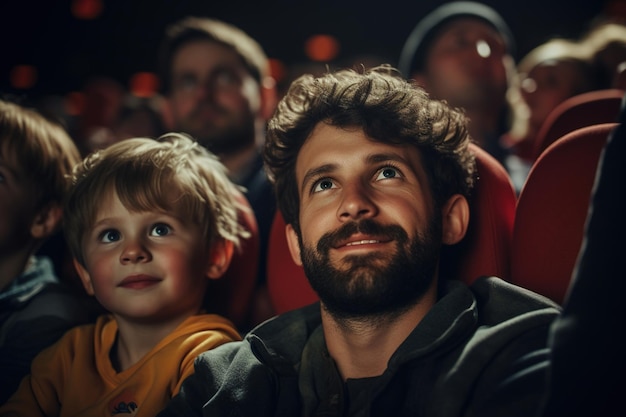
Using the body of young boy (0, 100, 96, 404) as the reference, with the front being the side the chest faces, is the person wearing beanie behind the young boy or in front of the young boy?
behind

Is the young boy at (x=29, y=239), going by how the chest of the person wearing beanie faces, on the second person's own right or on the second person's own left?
on the second person's own right

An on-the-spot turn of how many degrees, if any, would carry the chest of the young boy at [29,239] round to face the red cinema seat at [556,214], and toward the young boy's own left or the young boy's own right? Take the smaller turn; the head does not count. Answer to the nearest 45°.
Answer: approximately 90° to the young boy's own left

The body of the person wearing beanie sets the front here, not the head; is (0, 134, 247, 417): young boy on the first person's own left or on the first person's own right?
on the first person's own right

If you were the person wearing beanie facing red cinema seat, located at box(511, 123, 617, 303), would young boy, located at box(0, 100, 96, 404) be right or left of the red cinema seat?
right

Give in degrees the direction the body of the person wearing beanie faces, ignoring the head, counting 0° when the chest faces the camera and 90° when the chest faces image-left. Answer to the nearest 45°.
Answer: approximately 315°
